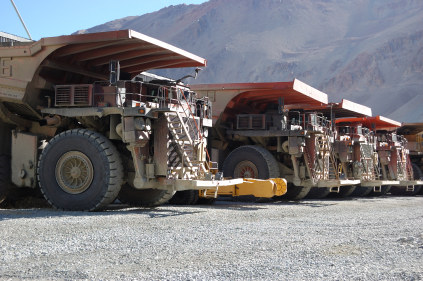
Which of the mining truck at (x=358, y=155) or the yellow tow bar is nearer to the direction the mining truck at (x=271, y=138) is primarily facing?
the yellow tow bar

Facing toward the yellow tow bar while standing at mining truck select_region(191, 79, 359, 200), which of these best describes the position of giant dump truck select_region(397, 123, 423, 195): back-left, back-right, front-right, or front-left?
back-left
